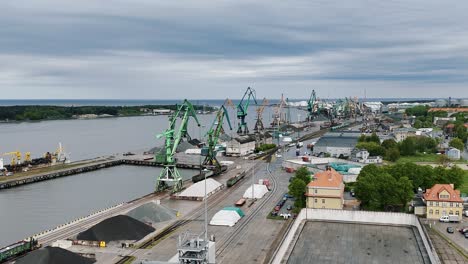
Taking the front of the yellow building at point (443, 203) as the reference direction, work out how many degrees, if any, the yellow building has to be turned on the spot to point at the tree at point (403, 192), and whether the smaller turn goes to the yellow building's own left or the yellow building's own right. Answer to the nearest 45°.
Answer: approximately 90° to the yellow building's own right

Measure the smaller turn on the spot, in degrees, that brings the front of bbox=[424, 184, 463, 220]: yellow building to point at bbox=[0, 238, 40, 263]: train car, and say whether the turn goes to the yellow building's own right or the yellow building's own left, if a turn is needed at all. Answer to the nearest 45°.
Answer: approximately 45° to the yellow building's own right

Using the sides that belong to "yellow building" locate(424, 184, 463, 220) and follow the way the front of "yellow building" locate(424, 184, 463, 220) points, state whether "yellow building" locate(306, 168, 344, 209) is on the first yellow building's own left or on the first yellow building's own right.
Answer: on the first yellow building's own right

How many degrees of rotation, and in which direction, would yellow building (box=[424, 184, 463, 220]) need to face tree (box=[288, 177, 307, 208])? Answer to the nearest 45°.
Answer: approximately 90° to its right

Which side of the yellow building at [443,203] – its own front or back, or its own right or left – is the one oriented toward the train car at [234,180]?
right

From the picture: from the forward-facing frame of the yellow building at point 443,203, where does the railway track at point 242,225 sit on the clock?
The railway track is roughly at 2 o'clock from the yellow building.

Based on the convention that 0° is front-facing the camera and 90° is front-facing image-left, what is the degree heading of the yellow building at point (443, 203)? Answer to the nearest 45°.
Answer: approximately 0°
